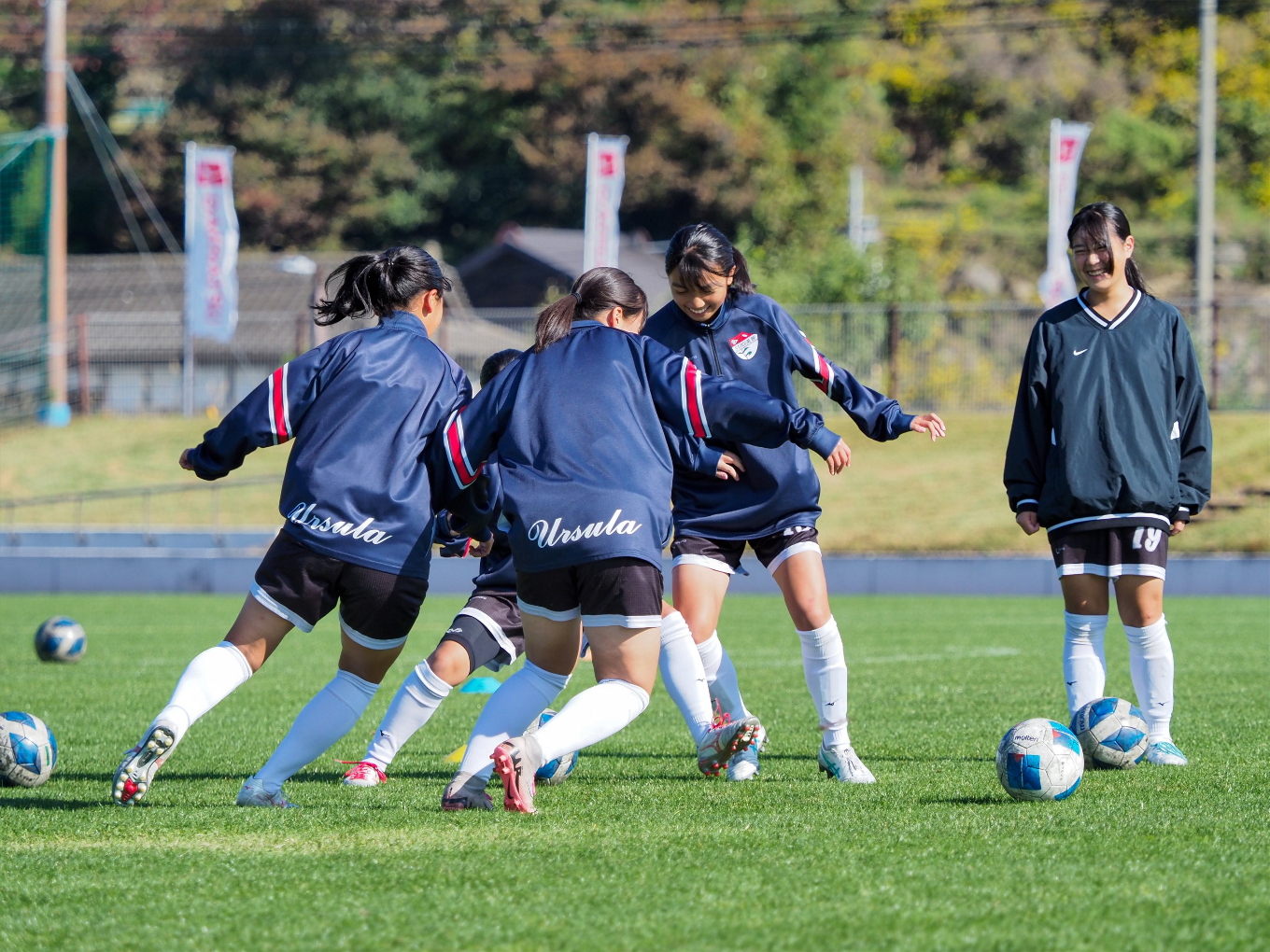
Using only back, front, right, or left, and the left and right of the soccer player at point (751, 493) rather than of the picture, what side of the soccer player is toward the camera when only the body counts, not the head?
front

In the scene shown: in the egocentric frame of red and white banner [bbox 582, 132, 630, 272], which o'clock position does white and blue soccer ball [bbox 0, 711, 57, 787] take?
The white and blue soccer ball is roughly at 12 o'clock from the red and white banner.

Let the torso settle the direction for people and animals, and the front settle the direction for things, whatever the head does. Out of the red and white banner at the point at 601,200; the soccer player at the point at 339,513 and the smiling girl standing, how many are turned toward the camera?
2

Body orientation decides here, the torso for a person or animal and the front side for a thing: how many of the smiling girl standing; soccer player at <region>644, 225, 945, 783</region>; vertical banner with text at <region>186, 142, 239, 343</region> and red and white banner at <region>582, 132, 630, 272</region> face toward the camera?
4

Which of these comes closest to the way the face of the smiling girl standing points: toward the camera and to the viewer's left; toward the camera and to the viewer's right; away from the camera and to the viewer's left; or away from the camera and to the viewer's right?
toward the camera and to the viewer's left

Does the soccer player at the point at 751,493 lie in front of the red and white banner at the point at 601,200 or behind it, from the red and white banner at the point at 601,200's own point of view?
in front

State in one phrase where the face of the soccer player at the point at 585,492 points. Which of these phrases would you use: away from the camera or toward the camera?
away from the camera

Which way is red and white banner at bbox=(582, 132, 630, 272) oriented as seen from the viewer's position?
toward the camera

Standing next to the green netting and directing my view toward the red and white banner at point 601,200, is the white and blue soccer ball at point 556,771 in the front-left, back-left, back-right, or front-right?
front-right

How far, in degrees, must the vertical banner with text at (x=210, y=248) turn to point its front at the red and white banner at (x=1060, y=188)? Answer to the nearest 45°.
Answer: approximately 45° to its left

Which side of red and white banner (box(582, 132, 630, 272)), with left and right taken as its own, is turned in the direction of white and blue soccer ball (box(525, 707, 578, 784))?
front

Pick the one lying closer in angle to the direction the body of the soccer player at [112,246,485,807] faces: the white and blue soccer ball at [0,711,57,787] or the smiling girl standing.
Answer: the smiling girl standing

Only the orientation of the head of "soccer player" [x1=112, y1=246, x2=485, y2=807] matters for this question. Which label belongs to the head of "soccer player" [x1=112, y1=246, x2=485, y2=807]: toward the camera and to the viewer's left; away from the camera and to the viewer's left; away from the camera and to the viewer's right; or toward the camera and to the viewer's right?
away from the camera and to the viewer's right
